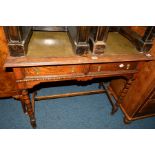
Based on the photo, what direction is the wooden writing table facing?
toward the camera

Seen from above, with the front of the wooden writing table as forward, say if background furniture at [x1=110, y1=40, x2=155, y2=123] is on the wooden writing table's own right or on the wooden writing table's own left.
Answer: on the wooden writing table's own left
